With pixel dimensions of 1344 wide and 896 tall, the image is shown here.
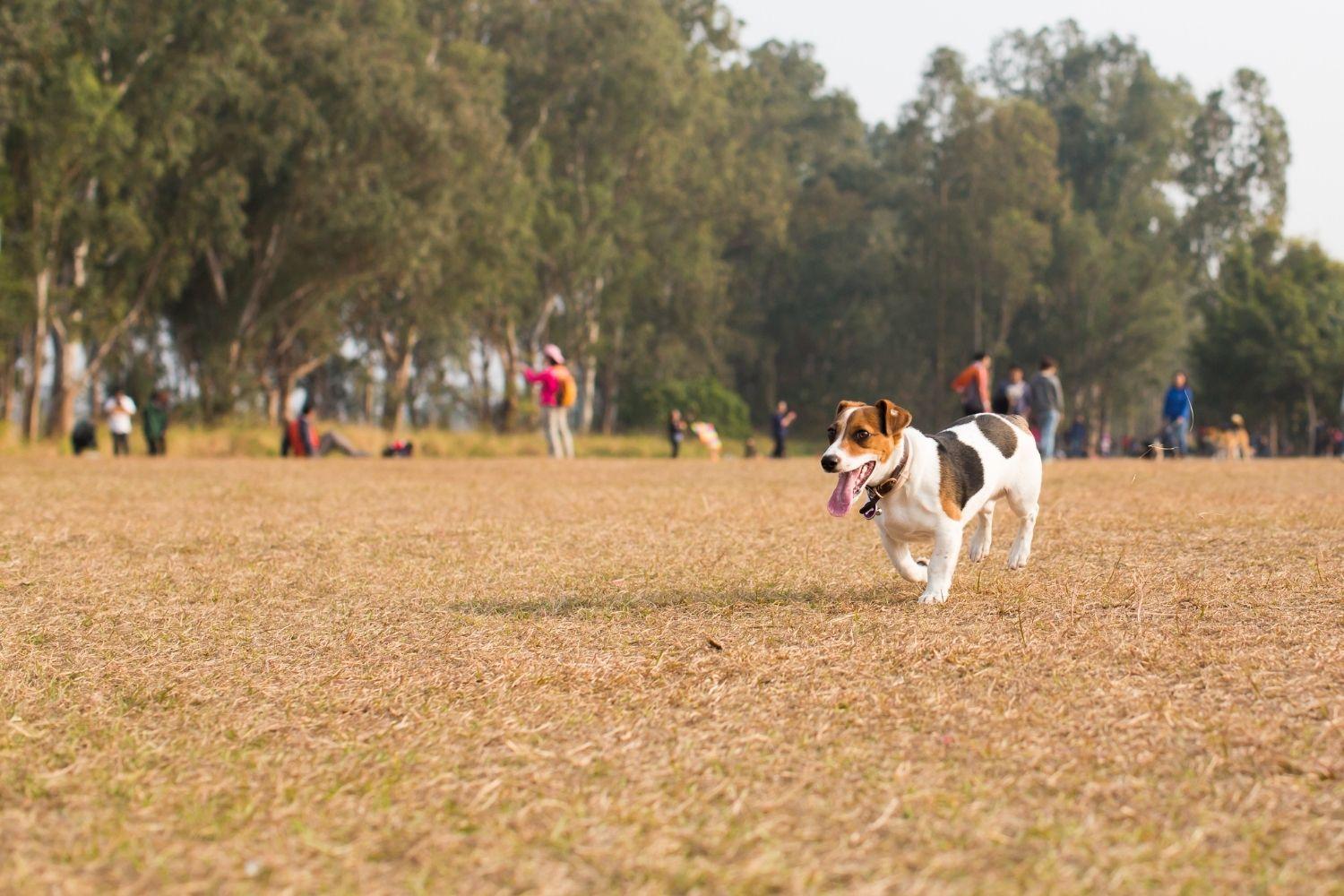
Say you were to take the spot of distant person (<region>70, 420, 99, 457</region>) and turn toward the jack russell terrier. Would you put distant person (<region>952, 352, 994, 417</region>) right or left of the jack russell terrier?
left

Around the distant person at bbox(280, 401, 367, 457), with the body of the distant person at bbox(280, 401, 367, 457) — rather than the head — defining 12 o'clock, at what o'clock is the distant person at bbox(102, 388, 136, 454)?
the distant person at bbox(102, 388, 136, 454) is roughly at 6 o'clock from the distant person at bbox(280, 401, 367, 457).

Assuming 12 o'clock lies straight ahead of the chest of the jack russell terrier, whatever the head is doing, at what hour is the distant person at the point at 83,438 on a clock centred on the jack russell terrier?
The distant person is roughly at 3 o'clock from the jack russell terrier.

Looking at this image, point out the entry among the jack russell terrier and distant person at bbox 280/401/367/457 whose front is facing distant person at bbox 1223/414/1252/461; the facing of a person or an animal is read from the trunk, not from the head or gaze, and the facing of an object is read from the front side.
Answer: distant person at bbox 280/401/367/457

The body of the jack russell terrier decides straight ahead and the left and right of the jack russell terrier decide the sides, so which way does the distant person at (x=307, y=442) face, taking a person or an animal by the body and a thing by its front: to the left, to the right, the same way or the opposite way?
the opposite way

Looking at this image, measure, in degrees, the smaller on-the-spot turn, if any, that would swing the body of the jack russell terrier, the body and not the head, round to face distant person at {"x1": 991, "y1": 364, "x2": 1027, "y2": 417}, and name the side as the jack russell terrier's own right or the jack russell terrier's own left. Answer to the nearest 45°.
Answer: approximately 135° to the jack russell terrier's own right

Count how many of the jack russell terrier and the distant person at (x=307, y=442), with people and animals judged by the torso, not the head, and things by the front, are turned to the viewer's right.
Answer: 1

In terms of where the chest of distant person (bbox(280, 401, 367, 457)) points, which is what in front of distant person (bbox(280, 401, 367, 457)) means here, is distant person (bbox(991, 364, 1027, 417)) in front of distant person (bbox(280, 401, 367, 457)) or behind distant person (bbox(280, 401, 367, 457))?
in front

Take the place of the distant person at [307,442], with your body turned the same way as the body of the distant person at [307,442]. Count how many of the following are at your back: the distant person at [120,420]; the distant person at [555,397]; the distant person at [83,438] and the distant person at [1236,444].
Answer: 2

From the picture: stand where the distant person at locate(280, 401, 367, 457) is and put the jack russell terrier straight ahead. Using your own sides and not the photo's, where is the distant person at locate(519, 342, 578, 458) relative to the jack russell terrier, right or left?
left

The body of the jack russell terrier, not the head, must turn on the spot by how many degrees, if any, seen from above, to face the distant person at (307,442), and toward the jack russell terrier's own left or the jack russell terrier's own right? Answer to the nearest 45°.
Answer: approximately 90° to the jack russell terrier's own right

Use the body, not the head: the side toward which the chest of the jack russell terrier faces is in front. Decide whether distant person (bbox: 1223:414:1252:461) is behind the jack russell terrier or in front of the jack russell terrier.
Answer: behind

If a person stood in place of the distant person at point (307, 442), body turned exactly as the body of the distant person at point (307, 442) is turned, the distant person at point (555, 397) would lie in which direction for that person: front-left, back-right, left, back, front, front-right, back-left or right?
front-right

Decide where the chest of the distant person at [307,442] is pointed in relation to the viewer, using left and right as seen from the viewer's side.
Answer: facing to the right of the viewer

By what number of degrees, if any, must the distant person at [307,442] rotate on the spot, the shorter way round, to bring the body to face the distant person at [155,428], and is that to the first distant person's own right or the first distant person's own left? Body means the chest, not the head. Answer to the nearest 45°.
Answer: approximately 180°

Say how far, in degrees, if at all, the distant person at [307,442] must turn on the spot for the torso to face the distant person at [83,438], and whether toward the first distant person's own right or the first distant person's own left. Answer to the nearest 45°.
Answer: approximately 180°

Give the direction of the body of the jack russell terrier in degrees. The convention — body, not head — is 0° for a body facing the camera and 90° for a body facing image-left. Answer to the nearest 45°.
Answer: approximately 45°

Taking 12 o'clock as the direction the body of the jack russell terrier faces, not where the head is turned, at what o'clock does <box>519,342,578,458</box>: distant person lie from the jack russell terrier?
The distant person is roughly at 4 o'clock from the jack russell terrier.
